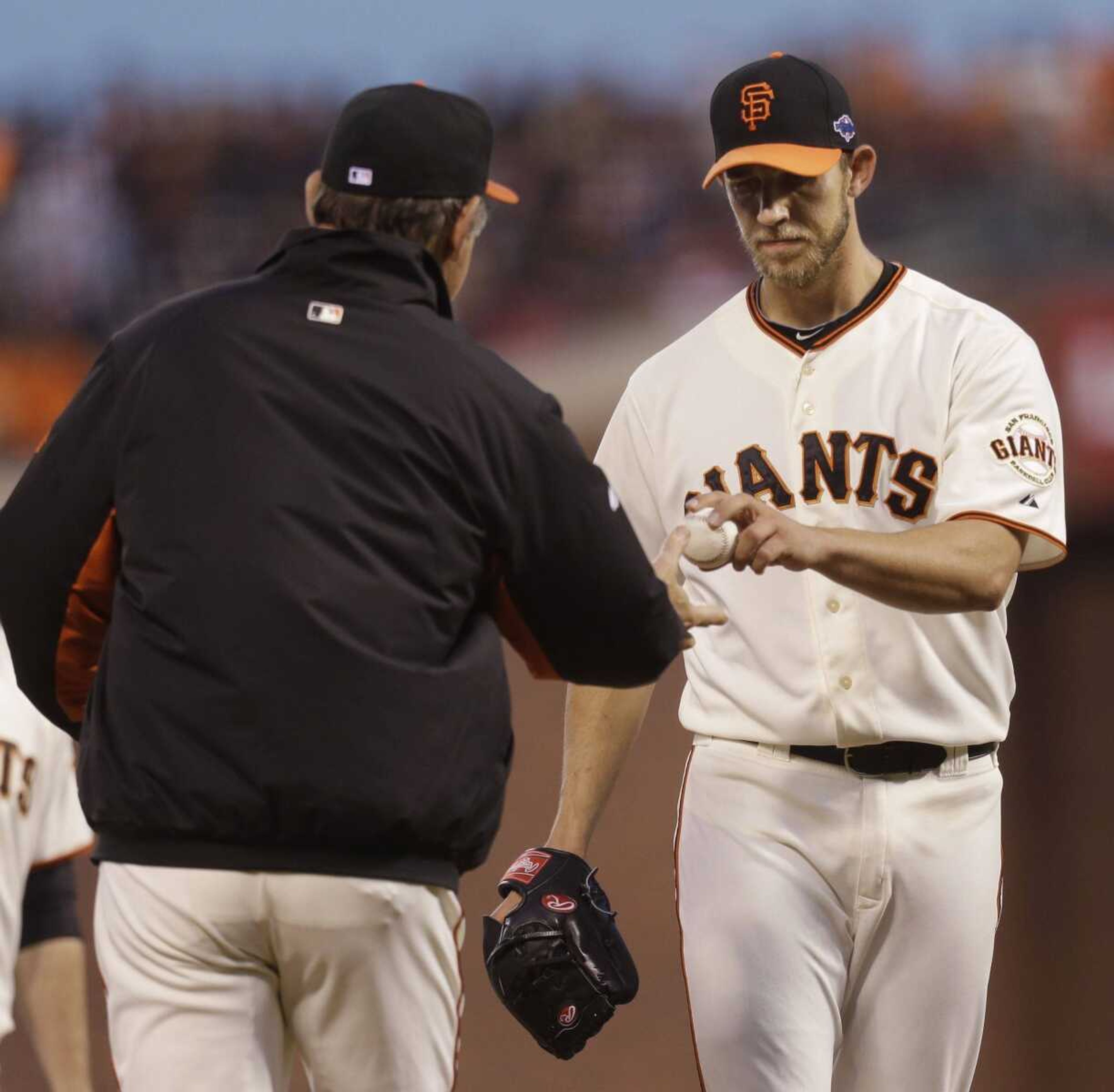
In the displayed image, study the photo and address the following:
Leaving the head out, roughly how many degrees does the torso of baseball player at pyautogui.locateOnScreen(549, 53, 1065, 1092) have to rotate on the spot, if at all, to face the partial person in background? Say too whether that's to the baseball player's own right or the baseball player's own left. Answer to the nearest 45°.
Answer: approximately 135° to the baseball player's own right

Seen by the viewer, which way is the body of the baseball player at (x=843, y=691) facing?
toward the camera

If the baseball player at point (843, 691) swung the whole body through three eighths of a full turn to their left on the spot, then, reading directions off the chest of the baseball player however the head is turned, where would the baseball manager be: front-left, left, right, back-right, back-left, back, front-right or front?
back
